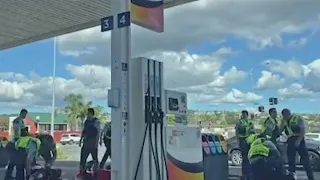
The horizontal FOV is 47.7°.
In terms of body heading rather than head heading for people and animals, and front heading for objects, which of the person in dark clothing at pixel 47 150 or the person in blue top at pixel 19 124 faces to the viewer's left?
the person in dark clothing

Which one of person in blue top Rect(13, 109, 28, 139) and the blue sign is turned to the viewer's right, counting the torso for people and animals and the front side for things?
the person in blue top

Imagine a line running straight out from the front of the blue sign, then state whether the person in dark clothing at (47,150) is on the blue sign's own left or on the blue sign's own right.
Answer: on the blue sign's own right

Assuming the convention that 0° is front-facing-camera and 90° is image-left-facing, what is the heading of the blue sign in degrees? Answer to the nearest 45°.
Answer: approximately 45°

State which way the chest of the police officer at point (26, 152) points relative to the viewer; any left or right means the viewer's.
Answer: facing away from the viewer

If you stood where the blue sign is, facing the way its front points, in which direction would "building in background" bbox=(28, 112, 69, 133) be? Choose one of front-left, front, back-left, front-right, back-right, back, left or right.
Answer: back-right

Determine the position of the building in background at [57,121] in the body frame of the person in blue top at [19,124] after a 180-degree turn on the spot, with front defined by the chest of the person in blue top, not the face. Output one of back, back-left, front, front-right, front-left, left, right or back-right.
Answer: right

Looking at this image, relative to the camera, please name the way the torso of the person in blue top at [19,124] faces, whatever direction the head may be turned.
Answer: to the viewer's right

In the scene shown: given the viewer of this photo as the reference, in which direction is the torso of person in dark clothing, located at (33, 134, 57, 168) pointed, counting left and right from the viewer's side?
facing to the left of the viewer

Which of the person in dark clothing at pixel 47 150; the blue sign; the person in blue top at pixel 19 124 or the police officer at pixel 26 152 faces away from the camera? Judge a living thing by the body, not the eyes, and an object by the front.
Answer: the police officer
